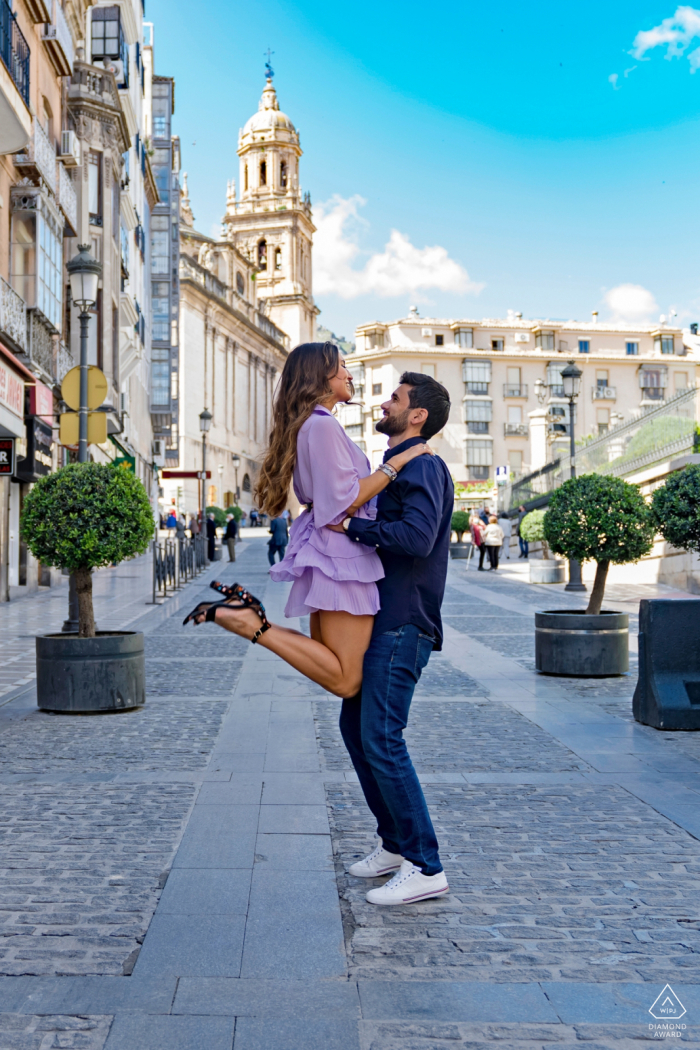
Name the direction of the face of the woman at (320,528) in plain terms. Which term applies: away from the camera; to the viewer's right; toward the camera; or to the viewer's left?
to the viewer's right

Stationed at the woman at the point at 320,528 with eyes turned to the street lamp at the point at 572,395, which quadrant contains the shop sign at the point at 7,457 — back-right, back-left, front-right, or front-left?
front-left

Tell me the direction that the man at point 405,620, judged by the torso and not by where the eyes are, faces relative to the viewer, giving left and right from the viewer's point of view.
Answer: facing to the left of the viewer

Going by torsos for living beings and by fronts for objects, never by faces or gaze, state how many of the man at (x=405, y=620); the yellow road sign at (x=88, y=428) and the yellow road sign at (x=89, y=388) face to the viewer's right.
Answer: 0

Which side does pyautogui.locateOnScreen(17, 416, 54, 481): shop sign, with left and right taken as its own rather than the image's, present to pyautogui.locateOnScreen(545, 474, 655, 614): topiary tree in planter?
front

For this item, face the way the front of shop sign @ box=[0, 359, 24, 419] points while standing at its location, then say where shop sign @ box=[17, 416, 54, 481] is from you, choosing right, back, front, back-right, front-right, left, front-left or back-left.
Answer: back-left

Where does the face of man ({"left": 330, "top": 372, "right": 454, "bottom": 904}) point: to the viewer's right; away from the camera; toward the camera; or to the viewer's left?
to the viewer's left

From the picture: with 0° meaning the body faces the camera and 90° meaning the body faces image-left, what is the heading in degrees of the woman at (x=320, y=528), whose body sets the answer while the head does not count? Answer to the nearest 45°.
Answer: approximately 270°

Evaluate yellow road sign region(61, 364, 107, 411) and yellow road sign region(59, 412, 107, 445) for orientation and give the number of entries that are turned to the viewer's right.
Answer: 0
